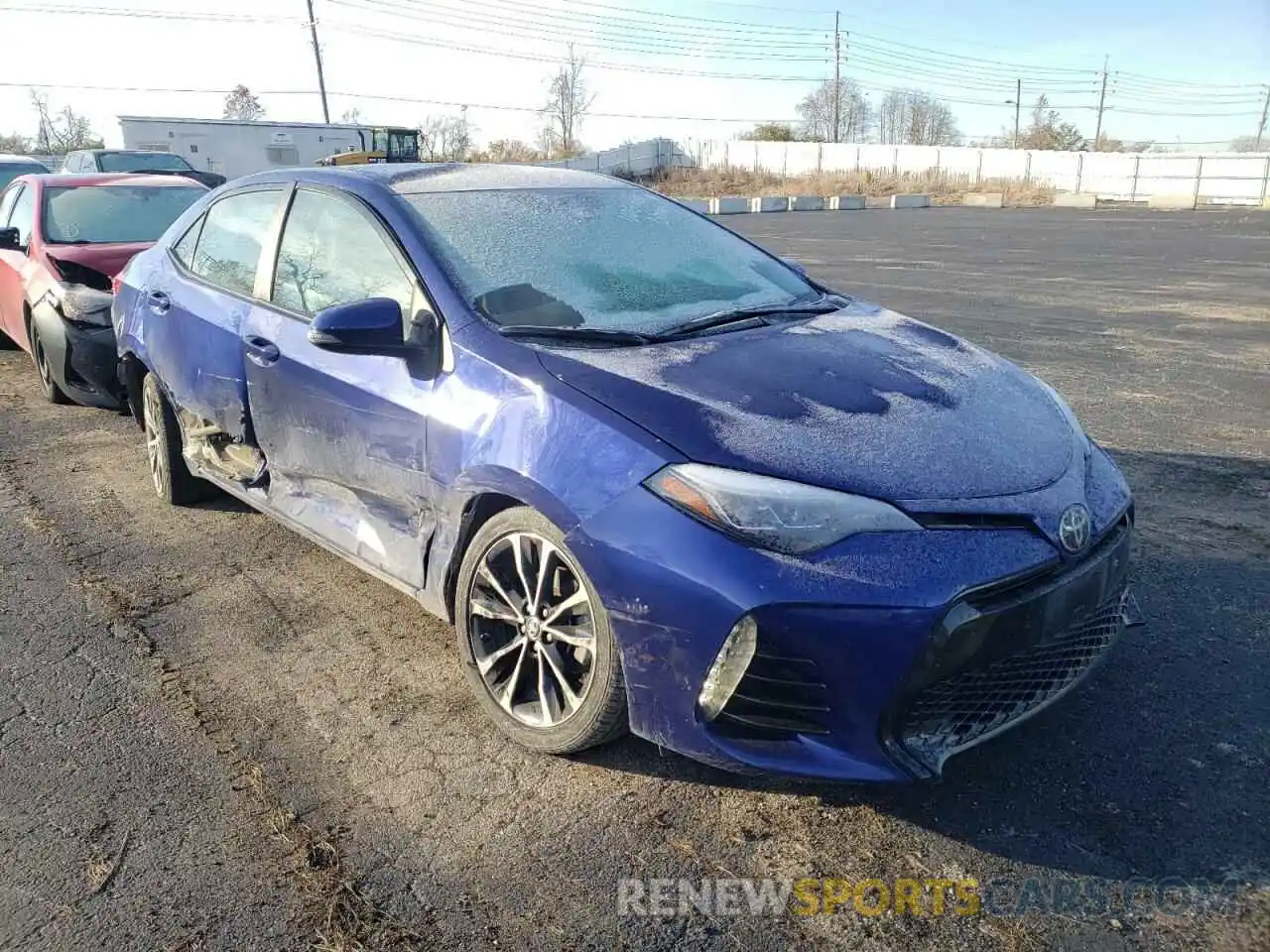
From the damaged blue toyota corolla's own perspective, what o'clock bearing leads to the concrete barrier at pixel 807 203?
The concrete barrier is roughly at 8 o'clock from the damaged blue toyota corolla.

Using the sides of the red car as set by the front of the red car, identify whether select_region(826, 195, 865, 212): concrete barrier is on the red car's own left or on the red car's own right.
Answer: on the red car's own left

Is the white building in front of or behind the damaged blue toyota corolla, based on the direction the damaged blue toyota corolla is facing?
behind

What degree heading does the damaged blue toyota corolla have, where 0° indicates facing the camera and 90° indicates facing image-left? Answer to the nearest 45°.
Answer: approximately 315°

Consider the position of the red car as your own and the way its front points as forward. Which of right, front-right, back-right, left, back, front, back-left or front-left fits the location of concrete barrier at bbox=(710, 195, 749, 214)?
left

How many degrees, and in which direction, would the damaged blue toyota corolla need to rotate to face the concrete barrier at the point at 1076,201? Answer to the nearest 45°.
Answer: approximately 90° to its left

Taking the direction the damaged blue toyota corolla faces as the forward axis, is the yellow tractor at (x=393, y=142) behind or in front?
behind

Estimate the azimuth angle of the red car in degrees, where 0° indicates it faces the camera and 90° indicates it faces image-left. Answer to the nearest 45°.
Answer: approximately 315°

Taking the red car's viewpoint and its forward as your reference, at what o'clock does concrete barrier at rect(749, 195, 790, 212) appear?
The concrete barrier is roughly at 9 o'clock from the red car.

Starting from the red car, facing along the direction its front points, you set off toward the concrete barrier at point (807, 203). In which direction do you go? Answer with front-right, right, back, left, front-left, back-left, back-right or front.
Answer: left

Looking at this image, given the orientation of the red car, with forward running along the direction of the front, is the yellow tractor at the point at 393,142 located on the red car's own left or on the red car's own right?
on the red car's own left
